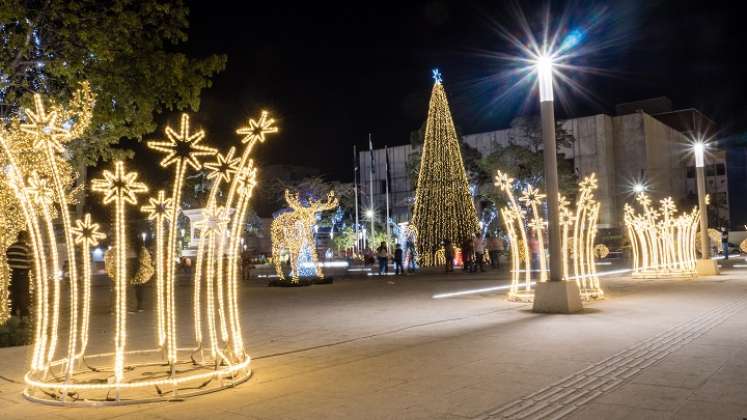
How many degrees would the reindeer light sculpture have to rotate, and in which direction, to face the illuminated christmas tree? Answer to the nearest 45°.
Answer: approximately 90° to its left

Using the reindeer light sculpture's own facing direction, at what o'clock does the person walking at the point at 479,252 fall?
The person walking is roughly at 9 o'clock from the reindeer light sculpture.

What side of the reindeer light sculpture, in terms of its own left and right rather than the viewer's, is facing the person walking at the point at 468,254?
left

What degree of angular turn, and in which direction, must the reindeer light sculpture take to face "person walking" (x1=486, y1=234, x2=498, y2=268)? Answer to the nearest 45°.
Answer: approximately 90° to its left

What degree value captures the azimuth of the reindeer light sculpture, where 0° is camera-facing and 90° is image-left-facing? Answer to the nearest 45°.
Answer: approximately 315°

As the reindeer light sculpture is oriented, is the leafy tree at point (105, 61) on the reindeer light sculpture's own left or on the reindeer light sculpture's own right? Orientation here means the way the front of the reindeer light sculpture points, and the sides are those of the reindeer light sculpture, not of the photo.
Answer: on the reindeer light sculpture's own right
